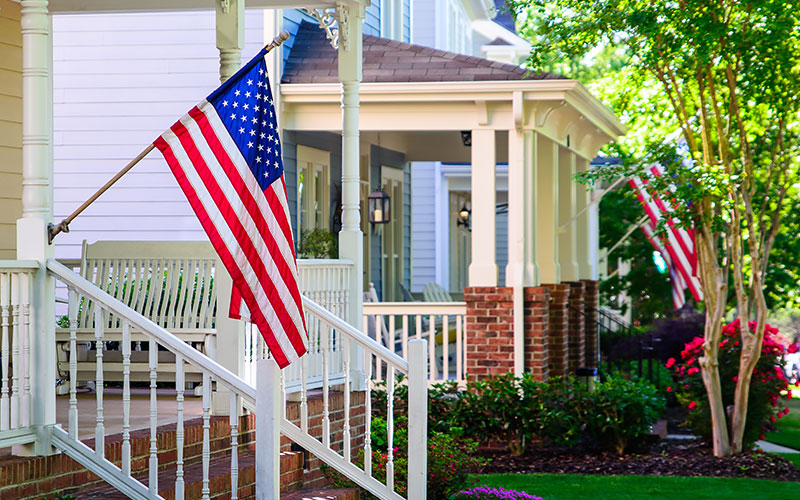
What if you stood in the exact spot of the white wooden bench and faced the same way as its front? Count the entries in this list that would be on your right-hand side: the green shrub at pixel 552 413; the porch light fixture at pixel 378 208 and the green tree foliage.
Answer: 0

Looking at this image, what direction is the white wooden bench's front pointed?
toward the camera

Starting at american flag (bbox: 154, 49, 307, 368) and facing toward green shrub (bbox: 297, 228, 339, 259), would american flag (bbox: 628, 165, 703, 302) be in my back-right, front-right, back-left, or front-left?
front-right

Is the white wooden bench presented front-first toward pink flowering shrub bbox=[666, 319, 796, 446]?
no

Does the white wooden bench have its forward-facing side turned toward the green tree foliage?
no

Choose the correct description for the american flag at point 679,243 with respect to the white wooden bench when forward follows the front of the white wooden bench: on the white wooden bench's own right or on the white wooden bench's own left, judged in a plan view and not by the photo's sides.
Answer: on the white wooden bench's own left

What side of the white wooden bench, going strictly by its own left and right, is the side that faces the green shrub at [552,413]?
left

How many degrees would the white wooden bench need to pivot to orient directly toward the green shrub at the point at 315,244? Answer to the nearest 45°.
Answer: approximately 135° to its left

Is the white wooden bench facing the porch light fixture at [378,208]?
no

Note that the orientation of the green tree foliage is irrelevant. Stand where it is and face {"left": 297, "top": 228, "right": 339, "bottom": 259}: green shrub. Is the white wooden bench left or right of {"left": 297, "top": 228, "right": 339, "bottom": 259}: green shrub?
left
